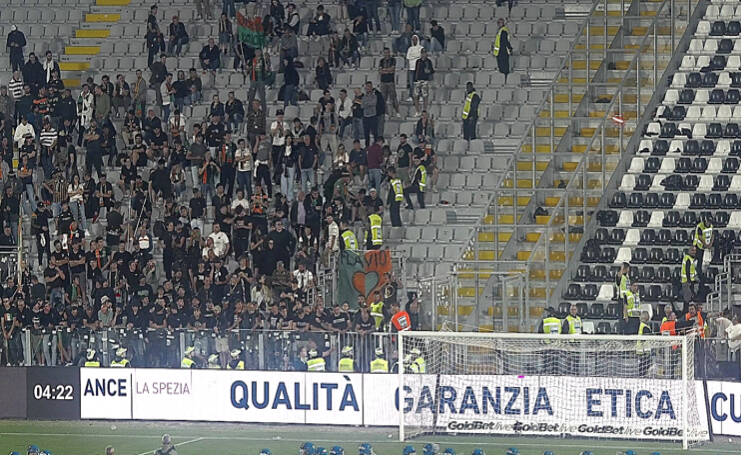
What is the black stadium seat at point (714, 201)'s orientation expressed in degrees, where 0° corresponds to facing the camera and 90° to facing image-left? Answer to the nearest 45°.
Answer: approximately 45°

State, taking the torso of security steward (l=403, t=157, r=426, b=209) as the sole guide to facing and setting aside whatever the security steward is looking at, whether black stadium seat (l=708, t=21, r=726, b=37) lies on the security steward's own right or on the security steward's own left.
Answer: on the security steward's own left

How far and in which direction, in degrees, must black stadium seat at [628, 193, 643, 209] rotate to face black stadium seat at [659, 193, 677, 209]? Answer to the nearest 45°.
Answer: approximately 135° to its left

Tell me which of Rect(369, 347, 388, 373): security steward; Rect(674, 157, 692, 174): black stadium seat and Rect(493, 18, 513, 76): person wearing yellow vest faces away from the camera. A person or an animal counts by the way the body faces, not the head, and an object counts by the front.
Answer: the security steward

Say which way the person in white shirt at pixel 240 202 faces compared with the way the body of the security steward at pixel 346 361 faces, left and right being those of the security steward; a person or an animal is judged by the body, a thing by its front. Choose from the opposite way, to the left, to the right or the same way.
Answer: the opposite way

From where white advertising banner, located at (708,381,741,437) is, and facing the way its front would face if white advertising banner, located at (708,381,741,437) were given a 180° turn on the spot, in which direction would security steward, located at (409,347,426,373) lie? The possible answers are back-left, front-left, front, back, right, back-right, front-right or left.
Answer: left

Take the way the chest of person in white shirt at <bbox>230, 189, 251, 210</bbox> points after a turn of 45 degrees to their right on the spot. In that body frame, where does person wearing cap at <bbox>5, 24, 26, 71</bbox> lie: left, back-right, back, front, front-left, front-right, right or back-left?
right

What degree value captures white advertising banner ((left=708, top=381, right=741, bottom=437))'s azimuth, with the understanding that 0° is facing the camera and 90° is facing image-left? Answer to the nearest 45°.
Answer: approximately 0°
